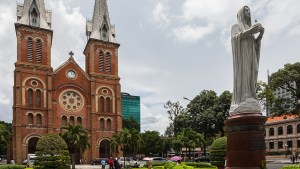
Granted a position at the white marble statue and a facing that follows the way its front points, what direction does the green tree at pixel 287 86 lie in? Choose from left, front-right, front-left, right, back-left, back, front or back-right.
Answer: back-left
